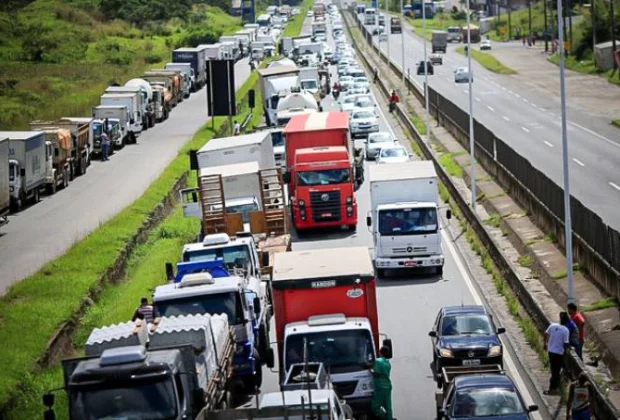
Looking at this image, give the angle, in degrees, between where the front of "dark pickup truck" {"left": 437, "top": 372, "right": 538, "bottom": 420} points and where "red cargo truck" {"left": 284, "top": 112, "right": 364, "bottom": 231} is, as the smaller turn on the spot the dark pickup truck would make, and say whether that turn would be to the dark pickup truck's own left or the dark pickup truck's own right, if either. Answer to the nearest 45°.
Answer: approximately 180°

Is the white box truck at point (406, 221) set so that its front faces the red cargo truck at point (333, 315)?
yes

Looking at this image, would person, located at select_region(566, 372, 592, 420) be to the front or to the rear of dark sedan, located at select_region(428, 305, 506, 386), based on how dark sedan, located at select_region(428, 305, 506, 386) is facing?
to the front

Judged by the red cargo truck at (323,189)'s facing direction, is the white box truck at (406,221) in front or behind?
in front

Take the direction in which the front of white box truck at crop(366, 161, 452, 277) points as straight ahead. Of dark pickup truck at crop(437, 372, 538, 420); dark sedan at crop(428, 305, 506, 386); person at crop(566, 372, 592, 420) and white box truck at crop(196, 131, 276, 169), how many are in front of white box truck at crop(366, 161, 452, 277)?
3

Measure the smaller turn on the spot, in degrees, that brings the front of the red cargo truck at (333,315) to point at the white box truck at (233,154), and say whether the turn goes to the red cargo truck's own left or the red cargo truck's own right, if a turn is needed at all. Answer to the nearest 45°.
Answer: approximately 180°

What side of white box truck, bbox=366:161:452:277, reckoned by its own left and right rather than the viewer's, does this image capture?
front

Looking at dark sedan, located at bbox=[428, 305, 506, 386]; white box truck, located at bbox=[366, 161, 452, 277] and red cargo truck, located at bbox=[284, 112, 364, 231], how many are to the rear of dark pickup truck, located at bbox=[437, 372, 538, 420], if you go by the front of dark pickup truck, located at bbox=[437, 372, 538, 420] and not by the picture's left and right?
3

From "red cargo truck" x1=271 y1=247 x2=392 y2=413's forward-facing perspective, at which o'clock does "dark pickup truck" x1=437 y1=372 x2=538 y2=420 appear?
The dark pickup truck is roughly at 11 o'clock from the red cargo truck.

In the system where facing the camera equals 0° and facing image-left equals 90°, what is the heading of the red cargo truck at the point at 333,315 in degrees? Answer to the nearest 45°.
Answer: approximately 0°

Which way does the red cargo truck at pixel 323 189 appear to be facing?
toward the camera

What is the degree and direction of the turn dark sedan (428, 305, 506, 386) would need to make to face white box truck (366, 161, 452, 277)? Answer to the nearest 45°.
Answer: approximately 180°

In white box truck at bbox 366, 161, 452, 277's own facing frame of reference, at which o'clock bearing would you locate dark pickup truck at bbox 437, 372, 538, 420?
The dark pickup truck is roughly at 12 o'clock from the white box truck.

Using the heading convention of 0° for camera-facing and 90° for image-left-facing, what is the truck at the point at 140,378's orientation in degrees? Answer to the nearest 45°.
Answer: approximately 45°
